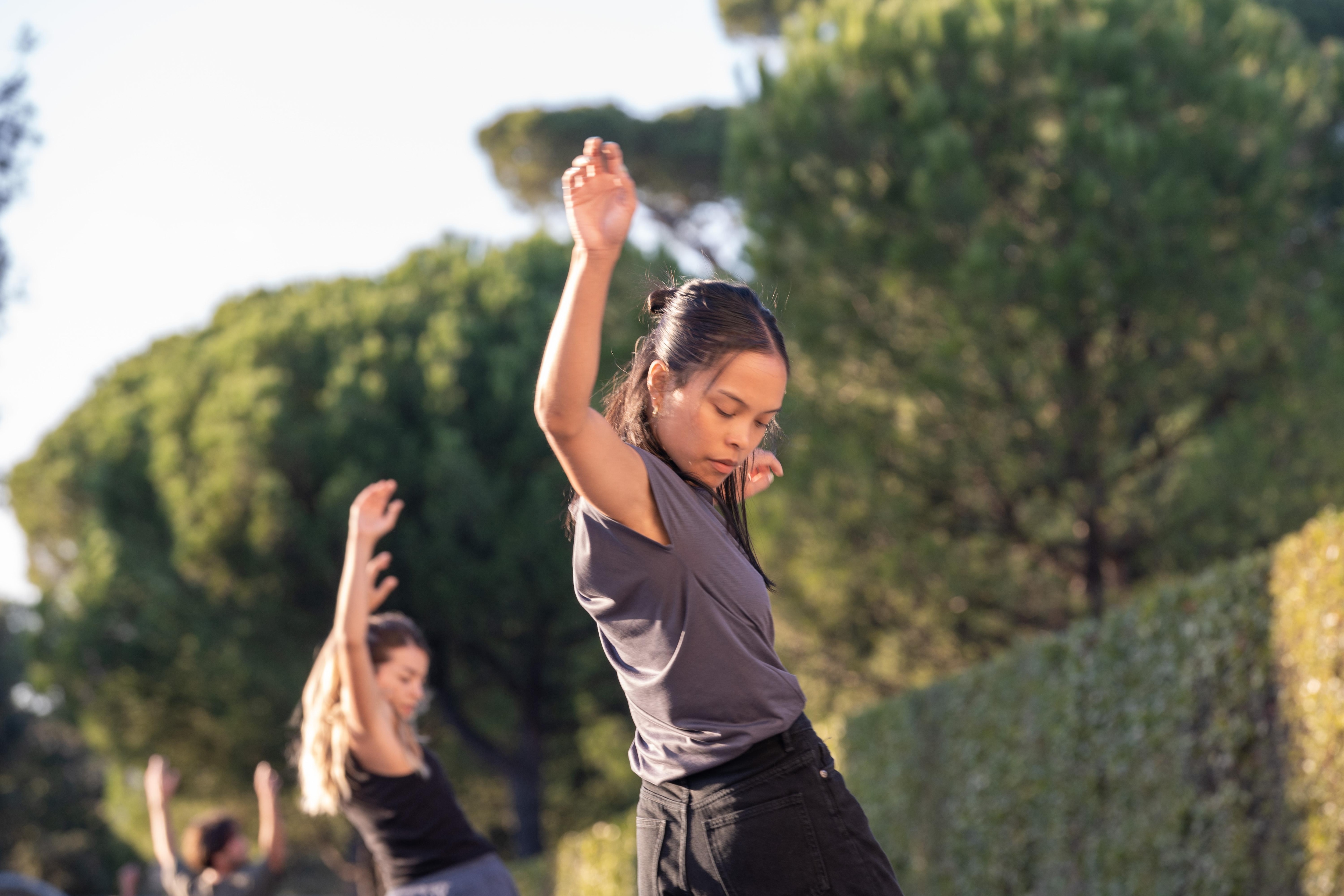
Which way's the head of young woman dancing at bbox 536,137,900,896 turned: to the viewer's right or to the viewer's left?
to the viewer's right

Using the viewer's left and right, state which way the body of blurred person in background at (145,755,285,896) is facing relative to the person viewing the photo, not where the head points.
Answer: facing the viewer and to the right of the viewer

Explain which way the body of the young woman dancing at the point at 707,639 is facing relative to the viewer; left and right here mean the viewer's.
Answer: facing to the right of the viewer

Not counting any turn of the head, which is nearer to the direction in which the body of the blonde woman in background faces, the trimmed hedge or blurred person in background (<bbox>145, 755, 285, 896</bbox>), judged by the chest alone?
the trimmed hedge

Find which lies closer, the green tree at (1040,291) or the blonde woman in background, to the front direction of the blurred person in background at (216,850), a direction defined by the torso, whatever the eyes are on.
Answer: the blonde woman in background

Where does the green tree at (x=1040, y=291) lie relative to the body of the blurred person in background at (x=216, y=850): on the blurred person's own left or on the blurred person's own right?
on the blurred person's own left

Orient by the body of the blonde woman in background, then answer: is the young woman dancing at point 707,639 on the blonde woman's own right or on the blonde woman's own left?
on the blonde woman's own right

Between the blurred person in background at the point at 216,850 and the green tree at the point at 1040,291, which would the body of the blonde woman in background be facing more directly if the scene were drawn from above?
the green tree

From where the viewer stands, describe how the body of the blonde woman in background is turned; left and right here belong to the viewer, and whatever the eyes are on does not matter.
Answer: facing to the right of the viewer

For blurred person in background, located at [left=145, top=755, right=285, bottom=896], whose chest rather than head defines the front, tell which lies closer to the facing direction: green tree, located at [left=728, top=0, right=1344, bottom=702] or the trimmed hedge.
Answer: the trimmed hedge
